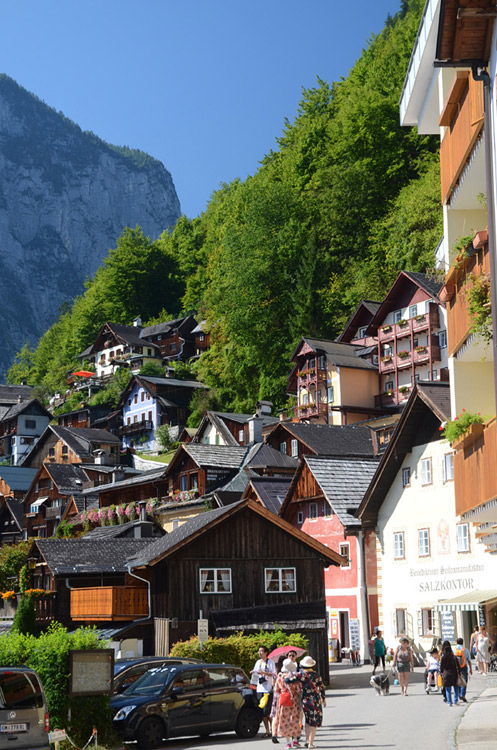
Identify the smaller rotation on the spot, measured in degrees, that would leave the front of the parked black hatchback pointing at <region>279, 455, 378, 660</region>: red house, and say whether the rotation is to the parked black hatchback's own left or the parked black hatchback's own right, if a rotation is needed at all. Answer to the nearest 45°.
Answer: approximately 135° to the parked black hatchback's own right

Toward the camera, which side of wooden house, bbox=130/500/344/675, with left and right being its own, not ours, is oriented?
front

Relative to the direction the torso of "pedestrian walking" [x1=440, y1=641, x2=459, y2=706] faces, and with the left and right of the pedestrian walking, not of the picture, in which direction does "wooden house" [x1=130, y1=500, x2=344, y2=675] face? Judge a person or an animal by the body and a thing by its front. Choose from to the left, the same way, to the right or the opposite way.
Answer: the opposite way

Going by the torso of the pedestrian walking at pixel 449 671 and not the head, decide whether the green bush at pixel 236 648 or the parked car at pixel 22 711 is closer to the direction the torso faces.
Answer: the green bush

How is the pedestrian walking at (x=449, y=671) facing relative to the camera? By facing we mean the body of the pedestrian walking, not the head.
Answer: away from the camera

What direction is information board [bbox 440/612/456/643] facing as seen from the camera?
toward the camera

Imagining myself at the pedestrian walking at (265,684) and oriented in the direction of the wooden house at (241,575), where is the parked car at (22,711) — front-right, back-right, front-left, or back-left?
back-left

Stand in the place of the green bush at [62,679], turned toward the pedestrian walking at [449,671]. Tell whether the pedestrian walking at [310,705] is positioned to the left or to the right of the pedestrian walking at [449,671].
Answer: right

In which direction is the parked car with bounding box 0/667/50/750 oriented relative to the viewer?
away from the camera
